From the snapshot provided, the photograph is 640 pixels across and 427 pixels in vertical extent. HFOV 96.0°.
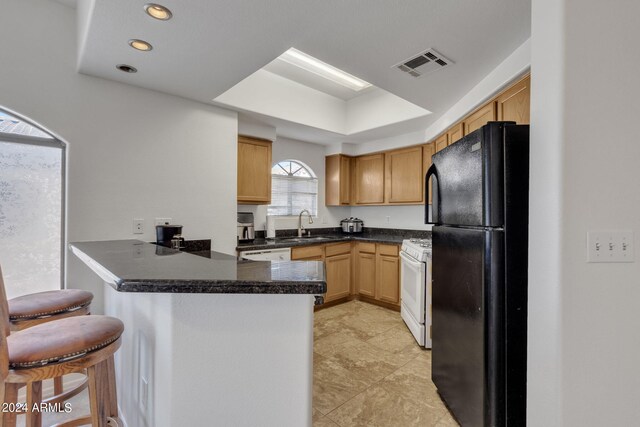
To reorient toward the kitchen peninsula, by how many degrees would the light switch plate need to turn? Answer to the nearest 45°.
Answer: approximately 45° to its right

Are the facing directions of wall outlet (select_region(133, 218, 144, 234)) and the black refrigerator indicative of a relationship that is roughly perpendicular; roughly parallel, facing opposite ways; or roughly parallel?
roughly perpendicular

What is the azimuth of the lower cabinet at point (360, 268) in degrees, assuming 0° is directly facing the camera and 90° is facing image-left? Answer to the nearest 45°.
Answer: approximately 0°

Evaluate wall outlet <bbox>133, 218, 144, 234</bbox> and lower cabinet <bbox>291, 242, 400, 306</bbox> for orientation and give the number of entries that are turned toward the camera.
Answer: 2

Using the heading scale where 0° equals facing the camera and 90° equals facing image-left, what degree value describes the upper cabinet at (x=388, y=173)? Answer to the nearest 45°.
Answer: approximately 45°

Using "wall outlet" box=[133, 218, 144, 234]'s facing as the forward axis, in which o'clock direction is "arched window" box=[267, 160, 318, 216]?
The arched window is roughly at 8 o'clock from the wall outlet.
